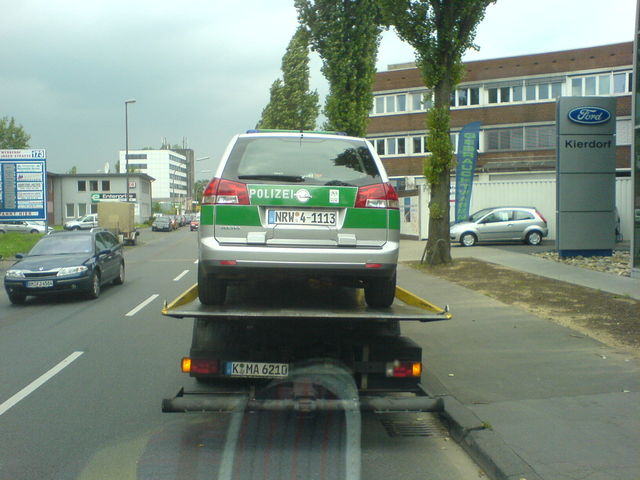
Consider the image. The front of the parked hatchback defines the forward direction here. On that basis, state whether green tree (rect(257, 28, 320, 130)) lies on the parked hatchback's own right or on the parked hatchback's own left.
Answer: on the parked hatchback's own right

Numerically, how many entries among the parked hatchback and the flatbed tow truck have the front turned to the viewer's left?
1

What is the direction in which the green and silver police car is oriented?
away from the camera

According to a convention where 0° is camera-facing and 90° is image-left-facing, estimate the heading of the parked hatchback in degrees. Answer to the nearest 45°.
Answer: approximately 90°

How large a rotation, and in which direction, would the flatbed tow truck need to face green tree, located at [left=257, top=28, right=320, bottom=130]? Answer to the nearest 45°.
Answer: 0° — it already faces it

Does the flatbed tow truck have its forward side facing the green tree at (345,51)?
yes

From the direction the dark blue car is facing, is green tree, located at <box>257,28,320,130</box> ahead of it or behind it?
behind

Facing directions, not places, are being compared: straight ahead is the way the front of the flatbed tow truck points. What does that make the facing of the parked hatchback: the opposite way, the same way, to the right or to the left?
to the left

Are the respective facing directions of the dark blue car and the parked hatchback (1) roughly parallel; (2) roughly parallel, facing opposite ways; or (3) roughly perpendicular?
roughly perpendicular

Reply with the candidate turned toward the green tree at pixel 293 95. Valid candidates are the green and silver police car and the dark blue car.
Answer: the green and silver police car

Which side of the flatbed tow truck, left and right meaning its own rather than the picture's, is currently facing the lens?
back
